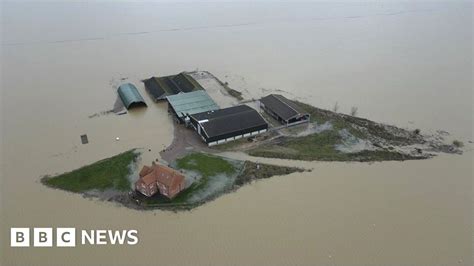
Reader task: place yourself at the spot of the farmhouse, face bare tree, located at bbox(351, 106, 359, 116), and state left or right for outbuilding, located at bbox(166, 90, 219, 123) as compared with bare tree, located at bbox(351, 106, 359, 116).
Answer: left

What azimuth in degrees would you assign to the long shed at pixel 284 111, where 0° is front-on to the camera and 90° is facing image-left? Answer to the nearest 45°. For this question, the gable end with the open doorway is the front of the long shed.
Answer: approximately 315°

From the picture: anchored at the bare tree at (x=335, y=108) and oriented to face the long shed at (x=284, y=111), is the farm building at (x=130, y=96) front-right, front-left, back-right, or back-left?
front-right
